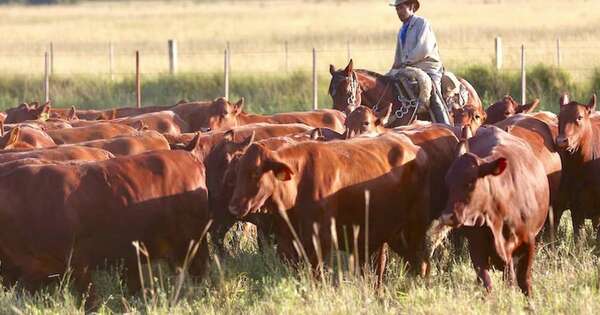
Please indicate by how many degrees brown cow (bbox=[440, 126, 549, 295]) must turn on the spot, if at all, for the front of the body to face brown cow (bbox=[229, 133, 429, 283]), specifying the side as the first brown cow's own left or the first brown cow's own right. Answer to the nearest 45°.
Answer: approximately 45° to the first brown cow's own right

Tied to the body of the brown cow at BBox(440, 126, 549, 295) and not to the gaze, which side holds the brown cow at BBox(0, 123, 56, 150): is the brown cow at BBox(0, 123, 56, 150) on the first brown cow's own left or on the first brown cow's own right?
on the first brown cow's own right

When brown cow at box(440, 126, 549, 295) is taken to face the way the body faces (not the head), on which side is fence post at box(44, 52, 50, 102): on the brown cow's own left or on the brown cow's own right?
on the brown cow's own right

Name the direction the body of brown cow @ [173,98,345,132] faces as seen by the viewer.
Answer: to the viewer's left

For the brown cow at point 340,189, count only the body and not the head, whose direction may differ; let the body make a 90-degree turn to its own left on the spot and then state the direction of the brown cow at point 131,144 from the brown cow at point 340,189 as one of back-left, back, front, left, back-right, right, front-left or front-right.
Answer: back-right

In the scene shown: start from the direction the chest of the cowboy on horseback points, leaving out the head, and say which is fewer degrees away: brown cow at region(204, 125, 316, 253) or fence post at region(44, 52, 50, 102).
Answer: the brown cow

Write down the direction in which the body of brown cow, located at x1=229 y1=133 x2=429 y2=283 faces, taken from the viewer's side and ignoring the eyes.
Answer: to the viewer's left

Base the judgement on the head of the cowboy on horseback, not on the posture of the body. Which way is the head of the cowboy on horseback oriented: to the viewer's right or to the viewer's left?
to the viewer's left

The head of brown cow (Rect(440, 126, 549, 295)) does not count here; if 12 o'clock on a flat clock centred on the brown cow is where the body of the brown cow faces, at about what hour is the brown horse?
The brown horse is roughly at 4 o'clock from the brown cow.
